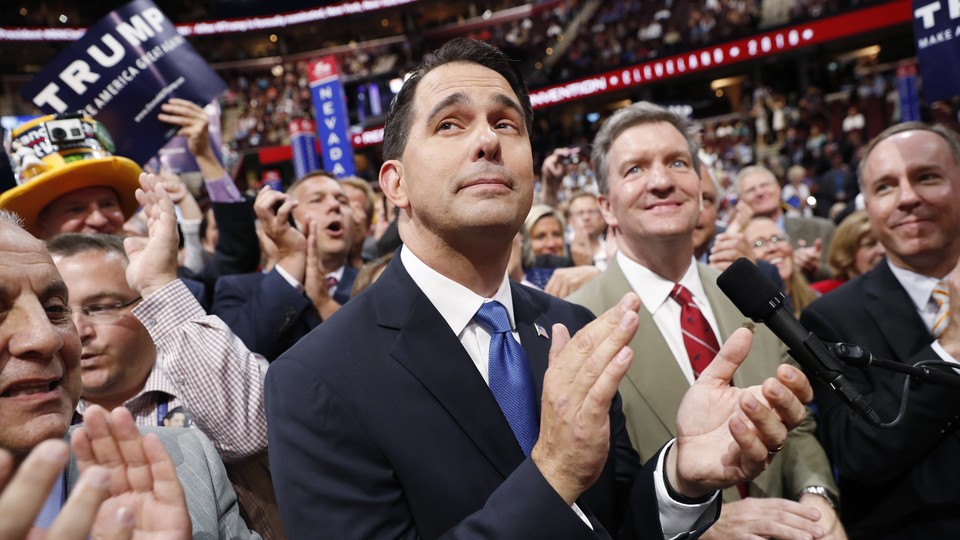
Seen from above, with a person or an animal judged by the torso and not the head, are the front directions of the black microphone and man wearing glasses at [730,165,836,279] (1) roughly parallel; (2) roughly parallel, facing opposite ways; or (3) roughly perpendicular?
roughly perpendicular

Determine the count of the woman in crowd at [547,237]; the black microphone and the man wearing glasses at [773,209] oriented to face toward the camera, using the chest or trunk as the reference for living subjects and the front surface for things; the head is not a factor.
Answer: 2

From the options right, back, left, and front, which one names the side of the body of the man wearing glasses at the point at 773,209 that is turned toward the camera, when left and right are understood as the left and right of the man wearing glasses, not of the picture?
front

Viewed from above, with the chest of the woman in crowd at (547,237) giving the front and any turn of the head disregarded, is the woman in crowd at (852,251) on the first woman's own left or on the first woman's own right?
on the first woman's own left

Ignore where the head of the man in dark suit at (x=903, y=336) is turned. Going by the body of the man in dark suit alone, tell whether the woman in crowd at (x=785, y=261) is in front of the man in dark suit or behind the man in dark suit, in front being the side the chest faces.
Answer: behind

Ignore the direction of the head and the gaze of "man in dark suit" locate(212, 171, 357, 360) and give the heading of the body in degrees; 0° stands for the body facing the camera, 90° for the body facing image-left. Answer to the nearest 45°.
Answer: approximately 315°

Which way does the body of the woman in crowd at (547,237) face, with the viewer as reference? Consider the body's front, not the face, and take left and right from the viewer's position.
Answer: facing the viewer

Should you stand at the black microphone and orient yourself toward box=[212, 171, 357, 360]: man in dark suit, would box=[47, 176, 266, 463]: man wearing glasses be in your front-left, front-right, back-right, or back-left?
front-left

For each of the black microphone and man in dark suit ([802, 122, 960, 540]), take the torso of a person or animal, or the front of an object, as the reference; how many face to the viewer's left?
1

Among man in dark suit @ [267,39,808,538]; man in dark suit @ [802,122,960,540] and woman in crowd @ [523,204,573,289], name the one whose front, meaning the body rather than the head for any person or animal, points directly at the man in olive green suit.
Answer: the woman in crowd

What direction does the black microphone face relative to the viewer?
to the viewer's left
